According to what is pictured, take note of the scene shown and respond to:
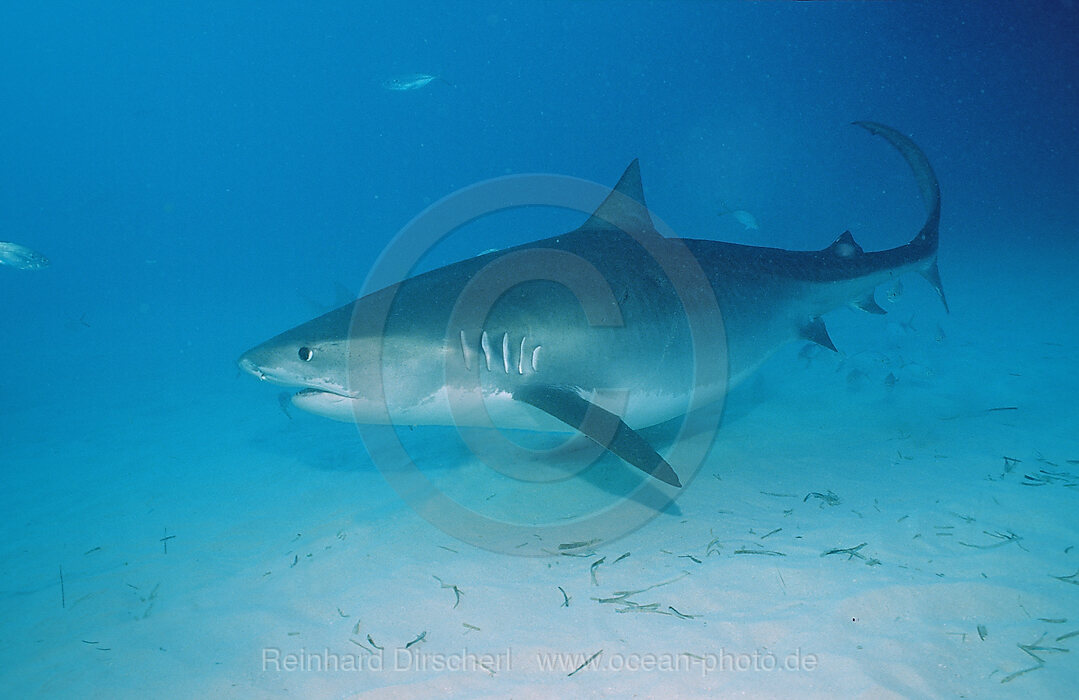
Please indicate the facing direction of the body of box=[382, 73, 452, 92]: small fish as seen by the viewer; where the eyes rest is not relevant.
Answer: to the viewer's left

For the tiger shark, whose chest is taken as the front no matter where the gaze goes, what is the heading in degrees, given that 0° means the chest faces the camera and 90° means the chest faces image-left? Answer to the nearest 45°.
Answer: approximately 90°

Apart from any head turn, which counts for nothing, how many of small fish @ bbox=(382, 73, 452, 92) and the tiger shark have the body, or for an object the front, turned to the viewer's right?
0

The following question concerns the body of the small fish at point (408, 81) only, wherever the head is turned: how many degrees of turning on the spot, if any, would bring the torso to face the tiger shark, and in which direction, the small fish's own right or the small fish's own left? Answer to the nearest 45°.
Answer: approximately 90° to the small fish's own left
